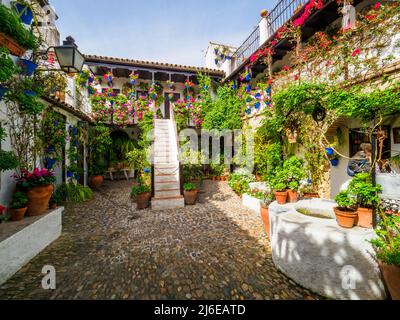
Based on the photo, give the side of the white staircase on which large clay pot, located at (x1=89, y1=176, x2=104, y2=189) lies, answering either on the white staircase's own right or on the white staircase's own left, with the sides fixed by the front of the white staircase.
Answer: on the white staircase's own right

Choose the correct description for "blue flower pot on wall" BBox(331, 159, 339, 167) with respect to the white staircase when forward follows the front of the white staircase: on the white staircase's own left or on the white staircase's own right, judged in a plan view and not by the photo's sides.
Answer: on the white staircase's own left

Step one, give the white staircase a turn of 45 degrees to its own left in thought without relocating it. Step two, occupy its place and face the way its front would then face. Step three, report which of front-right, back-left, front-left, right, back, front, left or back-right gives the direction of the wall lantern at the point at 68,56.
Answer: right

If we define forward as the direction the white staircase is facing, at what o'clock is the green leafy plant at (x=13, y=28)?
The green leafy plant is roughly at 1 o'clock from the white staircase.

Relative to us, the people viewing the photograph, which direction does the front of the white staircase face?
facing the viewer

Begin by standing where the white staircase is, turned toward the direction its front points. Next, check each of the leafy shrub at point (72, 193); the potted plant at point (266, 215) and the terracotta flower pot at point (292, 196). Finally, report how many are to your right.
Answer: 1

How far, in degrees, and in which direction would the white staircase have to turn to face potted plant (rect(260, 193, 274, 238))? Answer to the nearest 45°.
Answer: approximately 45° to its left

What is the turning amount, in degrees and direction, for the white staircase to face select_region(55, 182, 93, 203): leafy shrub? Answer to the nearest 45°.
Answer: approximately 90° to its right

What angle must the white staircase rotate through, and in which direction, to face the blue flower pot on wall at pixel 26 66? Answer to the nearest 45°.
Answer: approximately 45° to its right

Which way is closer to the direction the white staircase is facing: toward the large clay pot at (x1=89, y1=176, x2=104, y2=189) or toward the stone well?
the stone well

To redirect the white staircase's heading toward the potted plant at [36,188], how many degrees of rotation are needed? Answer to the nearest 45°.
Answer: approximately 45° to its right

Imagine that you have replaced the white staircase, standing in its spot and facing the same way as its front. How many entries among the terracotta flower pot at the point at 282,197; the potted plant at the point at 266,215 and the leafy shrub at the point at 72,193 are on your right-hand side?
1

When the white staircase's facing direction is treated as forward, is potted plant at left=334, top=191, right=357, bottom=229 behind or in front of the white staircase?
in front

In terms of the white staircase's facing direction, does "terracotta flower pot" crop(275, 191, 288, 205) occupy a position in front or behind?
in front

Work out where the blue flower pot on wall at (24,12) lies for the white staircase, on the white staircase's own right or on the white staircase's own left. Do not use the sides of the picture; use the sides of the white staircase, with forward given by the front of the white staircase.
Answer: on the white staircase's own right

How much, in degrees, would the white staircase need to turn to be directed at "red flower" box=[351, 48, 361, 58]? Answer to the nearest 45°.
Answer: approximately 45° to its left

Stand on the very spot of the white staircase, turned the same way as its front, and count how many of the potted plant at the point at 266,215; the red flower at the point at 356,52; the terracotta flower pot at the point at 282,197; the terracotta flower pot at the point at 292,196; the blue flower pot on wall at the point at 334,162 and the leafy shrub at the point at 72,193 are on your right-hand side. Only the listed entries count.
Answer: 1
